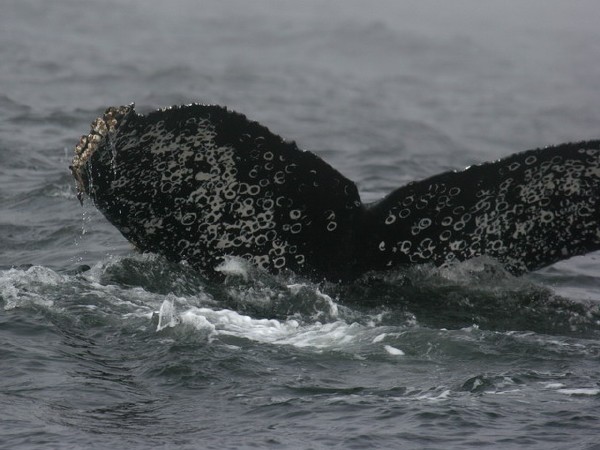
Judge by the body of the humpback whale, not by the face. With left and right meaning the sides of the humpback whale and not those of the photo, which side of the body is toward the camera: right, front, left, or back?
back
